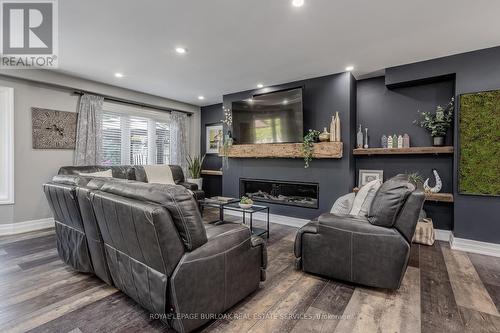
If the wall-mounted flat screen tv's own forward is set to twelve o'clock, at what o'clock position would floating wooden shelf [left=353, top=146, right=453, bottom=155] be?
The floating wooden shelf is roughly at 8 o'clock from the wall-mounted flat screen tv.

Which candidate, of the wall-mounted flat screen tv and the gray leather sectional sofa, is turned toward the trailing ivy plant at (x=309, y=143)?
the gray leather sectional sofa

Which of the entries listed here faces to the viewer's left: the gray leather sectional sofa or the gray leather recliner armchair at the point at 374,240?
the gray leather recliner armchair

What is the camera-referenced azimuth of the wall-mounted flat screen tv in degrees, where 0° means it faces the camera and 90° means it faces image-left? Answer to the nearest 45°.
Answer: approximately 45°

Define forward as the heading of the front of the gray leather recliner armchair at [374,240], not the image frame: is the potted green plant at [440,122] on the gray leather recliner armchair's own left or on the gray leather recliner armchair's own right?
on the gray leather recliner armchair's own right

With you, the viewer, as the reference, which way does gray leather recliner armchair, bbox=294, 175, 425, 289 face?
facing to the left of the viewer

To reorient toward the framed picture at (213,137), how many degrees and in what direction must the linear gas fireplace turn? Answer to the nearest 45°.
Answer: approximately 90° to its right

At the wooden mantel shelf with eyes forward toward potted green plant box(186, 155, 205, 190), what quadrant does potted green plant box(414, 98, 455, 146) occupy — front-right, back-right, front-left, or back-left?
back-right

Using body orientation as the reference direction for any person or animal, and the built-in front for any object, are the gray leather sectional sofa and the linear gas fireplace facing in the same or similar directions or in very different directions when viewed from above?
very different directions

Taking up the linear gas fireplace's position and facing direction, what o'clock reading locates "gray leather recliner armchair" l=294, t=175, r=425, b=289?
The gray leather recliner armchair is roughly at 10 o'clock from the linear gas fireplace.

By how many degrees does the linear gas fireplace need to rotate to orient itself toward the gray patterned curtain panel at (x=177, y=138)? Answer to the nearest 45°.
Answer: approximately 45° to its right
